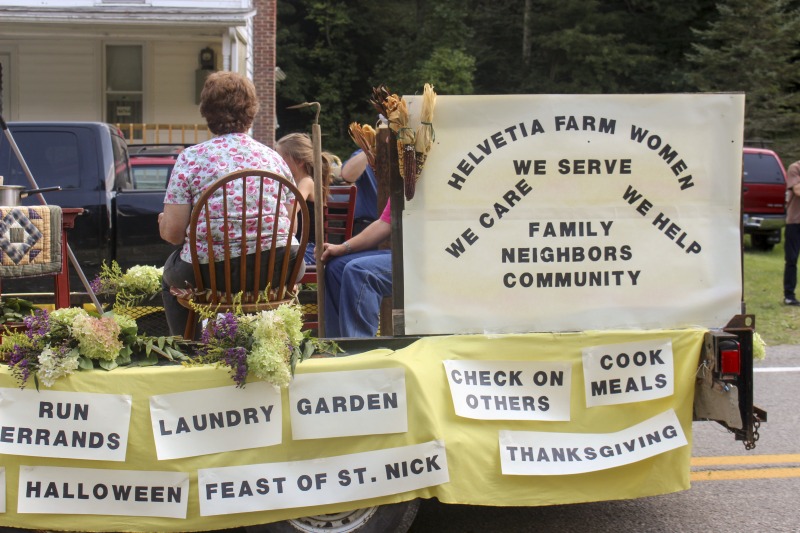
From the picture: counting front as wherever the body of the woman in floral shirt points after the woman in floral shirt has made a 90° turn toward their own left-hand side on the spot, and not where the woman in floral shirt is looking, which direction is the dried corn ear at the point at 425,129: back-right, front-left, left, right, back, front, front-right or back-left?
back-left

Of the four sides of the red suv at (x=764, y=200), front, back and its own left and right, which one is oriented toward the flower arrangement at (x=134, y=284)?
back

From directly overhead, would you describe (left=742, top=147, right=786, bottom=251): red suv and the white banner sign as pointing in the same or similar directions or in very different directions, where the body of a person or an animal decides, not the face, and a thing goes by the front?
very different directions

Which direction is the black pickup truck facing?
to the viewer's left

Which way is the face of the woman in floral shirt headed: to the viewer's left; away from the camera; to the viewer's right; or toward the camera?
away from the camera

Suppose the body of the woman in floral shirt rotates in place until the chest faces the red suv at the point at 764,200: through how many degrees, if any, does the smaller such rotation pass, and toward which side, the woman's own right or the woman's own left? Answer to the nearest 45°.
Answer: approximately 45° to the woman's own right

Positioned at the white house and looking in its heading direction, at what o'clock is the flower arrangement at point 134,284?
The flower arrangement is roughly at 12 o'clock from the white house.

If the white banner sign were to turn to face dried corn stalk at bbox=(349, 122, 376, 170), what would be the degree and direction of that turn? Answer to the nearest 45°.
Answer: approximately 135° to its right

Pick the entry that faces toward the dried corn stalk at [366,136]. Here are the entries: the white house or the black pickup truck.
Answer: the white house

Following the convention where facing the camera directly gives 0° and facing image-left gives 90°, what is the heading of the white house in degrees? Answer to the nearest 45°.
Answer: approximately 0°

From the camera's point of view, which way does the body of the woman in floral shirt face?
away from the camera

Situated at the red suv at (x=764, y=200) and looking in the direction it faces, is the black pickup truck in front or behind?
behind

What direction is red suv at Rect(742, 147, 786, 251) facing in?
away from the camera
